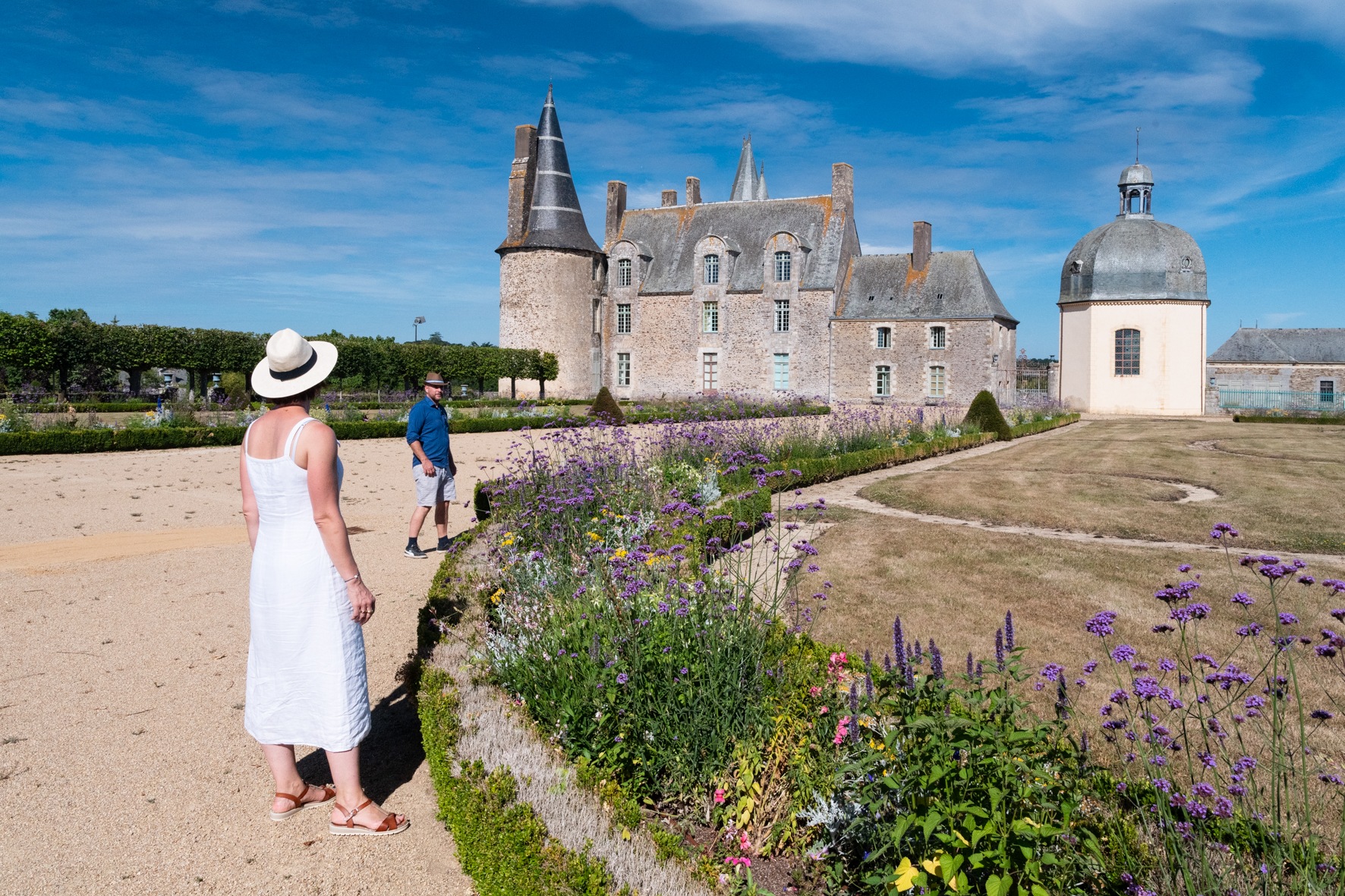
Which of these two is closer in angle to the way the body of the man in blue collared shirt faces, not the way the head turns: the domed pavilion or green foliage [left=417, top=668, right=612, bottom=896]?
the green foliage

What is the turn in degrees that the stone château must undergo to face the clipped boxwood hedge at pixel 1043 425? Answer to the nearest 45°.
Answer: approximately 45° to its left

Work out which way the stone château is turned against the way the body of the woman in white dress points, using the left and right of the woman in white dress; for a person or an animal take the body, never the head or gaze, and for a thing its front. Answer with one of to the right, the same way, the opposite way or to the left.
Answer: the opposite way

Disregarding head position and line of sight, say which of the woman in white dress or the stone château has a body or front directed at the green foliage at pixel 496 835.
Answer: the stone château

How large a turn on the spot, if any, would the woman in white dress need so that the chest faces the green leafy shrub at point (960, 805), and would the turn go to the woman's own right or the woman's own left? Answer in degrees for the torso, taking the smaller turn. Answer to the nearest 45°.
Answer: approximately 90° to the woman's own right

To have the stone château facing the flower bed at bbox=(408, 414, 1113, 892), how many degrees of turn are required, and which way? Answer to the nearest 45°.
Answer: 0° — it already faces it

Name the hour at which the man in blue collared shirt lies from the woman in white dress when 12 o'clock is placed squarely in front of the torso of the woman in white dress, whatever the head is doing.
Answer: The man in blue collared shirt is roughly at 11 o'clock from the woman in white dress.

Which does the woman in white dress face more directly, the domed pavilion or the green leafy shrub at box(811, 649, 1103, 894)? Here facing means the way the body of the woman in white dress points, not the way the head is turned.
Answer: the domed pavilion

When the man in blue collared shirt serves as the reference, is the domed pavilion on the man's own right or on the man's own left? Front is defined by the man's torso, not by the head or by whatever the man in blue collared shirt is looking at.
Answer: on the man's own left

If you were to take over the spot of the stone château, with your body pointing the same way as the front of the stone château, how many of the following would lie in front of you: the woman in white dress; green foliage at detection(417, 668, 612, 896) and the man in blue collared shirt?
3

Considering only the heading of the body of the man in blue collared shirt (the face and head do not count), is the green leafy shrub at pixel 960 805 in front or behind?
in front

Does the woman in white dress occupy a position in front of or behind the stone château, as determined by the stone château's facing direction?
in front

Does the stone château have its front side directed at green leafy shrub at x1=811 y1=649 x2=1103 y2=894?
yes
